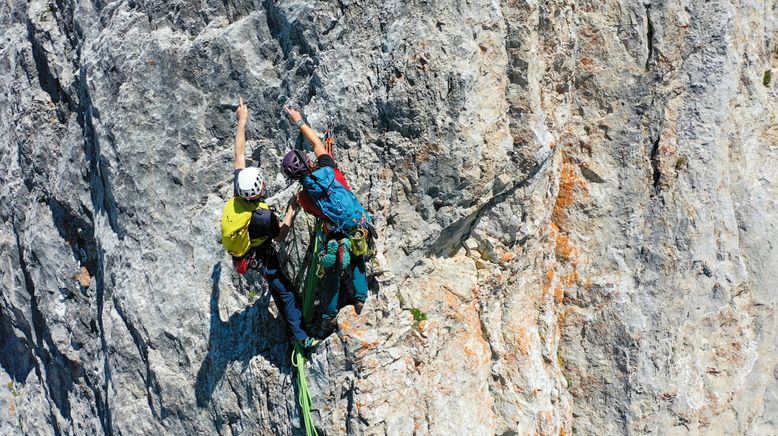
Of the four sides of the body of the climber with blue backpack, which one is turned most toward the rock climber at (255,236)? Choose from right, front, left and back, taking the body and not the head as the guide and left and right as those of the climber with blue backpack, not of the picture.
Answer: left

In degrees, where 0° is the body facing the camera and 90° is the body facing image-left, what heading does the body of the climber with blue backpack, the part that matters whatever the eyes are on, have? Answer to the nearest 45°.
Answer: approximately 180°

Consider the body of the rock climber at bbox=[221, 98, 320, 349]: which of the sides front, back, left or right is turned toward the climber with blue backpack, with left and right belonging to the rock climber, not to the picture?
right

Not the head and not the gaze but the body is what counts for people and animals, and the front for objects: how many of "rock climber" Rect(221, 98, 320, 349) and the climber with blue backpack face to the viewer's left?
0

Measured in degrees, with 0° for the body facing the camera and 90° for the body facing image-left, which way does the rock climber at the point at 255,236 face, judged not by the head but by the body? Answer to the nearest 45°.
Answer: approximately 225°
